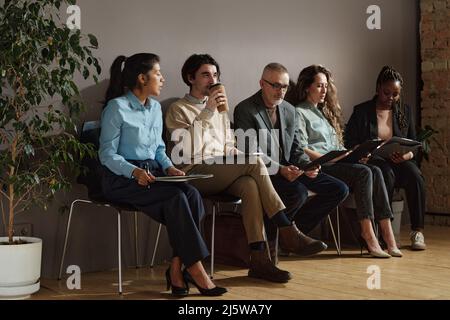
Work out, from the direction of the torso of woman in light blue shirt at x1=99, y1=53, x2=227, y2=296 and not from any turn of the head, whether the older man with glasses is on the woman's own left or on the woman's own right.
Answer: on the woman's own left

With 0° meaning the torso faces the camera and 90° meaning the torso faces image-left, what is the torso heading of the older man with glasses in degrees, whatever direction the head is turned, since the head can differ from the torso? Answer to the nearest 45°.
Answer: approximately 315°

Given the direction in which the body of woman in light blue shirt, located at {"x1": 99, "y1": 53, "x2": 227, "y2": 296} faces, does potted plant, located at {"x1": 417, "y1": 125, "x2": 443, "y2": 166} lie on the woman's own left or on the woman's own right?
on the woman's own left

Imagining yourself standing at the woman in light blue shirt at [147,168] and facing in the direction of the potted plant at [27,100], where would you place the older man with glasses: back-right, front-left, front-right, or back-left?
back-right

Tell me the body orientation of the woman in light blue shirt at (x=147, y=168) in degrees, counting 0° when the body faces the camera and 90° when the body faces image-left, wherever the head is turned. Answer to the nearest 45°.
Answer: approximately 315°

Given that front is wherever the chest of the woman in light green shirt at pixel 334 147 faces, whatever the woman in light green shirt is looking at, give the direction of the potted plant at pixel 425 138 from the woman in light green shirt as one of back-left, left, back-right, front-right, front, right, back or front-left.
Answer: left

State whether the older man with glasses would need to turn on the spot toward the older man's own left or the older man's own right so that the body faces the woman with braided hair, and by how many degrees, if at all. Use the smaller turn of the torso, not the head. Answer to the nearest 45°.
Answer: approximately 90° to the older man's own left

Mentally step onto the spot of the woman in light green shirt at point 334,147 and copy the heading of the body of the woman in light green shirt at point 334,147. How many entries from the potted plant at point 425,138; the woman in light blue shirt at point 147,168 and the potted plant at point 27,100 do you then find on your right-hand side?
2
